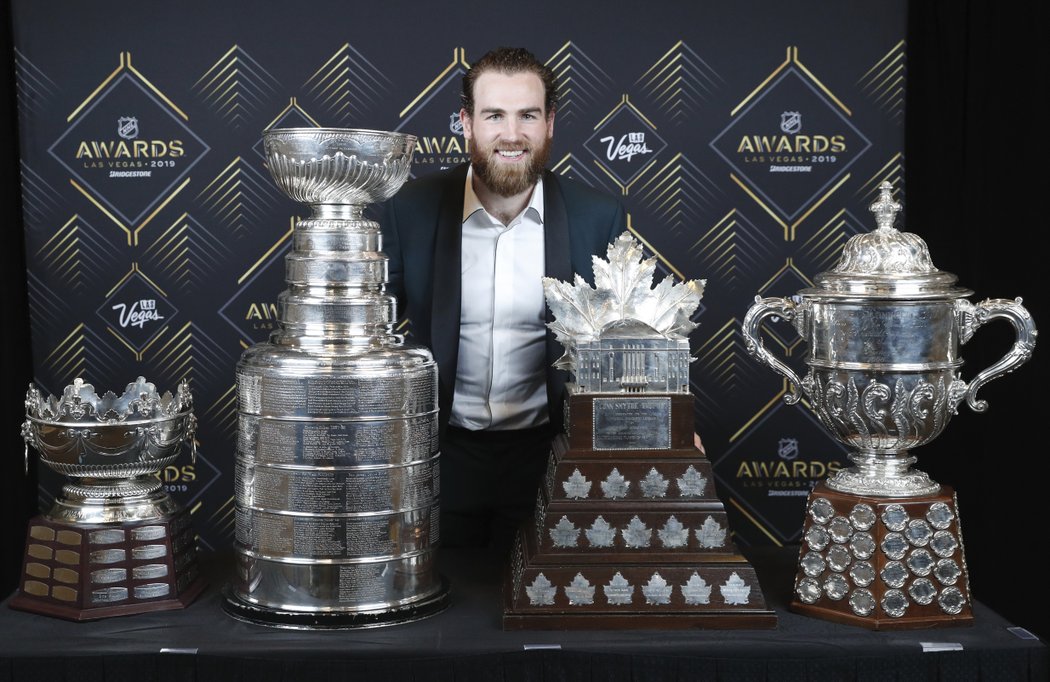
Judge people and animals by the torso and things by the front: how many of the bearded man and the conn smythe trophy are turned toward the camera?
2

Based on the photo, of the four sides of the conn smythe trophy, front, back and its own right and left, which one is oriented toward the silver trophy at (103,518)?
right

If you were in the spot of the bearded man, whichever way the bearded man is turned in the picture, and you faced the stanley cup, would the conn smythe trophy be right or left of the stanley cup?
left

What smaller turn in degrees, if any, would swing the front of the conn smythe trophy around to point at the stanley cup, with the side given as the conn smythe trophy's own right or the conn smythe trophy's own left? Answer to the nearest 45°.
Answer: approximately 90° to the conn smythe trophy's own right

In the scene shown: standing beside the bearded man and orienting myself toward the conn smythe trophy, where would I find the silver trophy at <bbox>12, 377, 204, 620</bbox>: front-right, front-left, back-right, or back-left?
front-right

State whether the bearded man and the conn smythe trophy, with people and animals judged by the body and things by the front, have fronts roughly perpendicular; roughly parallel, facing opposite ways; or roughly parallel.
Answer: roughly parallel

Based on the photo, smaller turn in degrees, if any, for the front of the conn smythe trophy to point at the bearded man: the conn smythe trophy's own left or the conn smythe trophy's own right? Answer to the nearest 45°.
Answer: approximately 135° to the conn smythe trophy's own right

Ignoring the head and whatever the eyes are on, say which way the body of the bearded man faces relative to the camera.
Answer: toward the camera

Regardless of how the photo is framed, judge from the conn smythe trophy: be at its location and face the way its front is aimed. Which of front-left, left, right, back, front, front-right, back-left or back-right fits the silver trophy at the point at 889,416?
left

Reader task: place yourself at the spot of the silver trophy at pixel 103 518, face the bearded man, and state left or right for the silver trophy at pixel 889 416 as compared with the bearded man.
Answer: right
